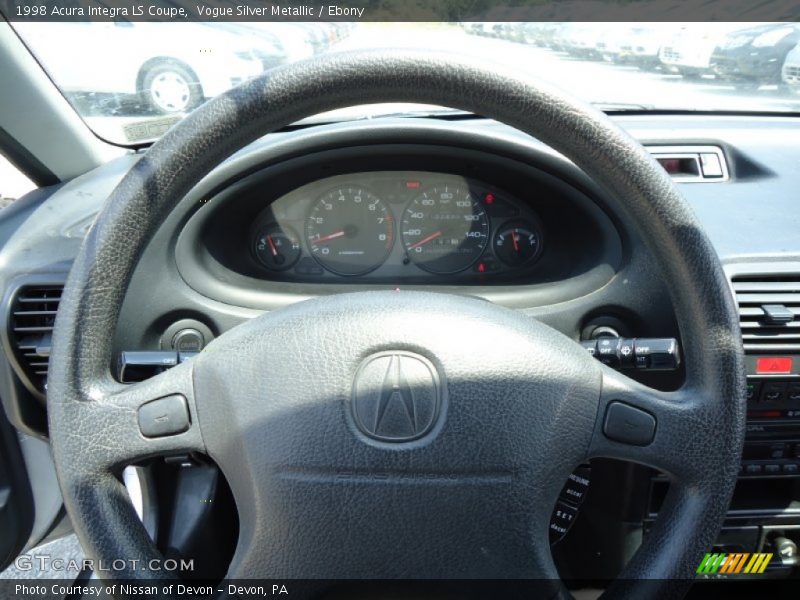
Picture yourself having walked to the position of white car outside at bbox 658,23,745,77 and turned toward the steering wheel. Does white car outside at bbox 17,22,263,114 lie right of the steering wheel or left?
right

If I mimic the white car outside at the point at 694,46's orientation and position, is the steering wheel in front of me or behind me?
in front

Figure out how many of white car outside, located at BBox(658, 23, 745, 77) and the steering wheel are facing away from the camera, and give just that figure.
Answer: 0

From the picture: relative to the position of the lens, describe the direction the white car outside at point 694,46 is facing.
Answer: facing the viewer and to the left of the viewer

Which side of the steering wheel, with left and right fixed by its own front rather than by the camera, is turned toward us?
front

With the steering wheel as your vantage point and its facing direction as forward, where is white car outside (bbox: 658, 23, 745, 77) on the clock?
The white car outside is roughly at 7 o'clock from the steering wheel.

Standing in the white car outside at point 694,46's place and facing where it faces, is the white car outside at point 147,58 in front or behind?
in front
